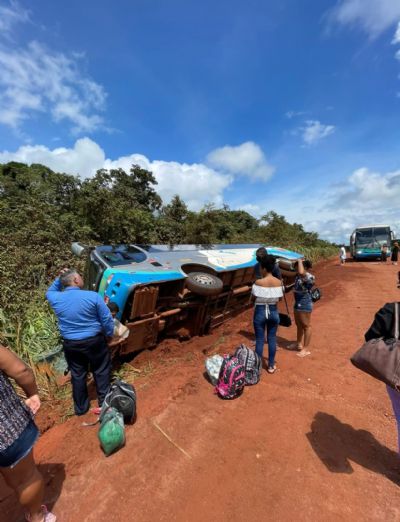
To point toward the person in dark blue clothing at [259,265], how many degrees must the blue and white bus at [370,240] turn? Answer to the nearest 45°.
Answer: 0° — it already faces them

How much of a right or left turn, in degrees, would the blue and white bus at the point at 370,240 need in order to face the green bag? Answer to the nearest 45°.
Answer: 0° — it already faces it

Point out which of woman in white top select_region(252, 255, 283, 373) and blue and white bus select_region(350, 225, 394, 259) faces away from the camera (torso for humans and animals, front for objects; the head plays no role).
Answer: the woman in white top

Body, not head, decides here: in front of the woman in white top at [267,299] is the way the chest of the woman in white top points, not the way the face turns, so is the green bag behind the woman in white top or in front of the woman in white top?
behind

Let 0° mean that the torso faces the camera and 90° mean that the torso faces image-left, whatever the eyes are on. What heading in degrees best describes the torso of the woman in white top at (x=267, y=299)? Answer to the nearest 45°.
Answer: approximately 180°

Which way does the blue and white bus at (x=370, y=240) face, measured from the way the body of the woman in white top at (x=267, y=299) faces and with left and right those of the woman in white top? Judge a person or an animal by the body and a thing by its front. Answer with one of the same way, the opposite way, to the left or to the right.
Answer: the opposite way

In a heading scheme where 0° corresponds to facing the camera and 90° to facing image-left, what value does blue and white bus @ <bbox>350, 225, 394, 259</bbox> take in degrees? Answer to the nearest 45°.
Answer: approximately 0°

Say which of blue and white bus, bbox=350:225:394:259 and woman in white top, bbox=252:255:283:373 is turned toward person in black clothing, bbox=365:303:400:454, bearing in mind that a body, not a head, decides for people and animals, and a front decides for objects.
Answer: the blue and white bus

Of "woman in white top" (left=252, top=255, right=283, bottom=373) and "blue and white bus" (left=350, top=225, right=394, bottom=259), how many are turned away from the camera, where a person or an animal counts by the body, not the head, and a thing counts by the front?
1

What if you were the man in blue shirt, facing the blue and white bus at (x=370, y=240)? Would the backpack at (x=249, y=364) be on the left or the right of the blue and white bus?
right
